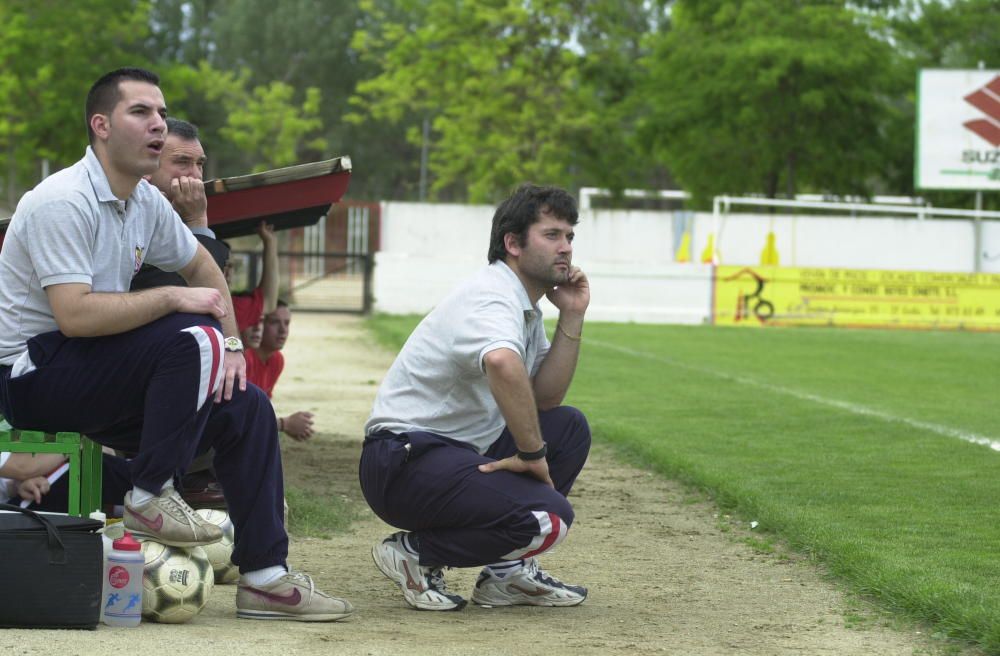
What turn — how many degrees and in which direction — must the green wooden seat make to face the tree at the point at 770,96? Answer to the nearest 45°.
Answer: approximately 45° to its left

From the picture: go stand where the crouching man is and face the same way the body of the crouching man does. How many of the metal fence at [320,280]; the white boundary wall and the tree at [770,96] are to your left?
3

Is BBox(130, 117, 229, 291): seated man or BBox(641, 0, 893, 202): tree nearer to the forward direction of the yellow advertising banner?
the seated man

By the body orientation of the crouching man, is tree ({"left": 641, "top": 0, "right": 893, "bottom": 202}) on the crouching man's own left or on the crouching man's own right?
on the crouching man's own left

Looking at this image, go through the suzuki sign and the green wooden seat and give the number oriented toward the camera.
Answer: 1

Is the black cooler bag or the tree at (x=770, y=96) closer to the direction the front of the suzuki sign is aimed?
the black cooler bag

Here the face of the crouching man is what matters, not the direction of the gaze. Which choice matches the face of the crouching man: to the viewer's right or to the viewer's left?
to the viewer's right

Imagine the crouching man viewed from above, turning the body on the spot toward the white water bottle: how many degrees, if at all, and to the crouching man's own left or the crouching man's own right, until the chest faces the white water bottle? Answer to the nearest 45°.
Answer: approximately 135° to the crouching man's own right

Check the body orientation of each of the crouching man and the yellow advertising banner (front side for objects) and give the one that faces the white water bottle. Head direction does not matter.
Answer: the yellow advertising banner

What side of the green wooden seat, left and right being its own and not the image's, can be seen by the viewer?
right

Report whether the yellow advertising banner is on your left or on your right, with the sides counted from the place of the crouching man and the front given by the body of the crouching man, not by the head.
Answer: on your left
